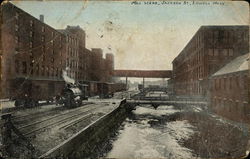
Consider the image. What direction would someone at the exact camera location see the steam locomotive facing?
facing the viewer and to the left of the viewer

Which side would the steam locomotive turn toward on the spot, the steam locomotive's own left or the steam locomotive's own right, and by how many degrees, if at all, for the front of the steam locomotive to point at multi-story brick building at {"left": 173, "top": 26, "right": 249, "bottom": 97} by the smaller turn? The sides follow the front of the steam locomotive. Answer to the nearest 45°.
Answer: approximately 135° to the steam locomotive's own left

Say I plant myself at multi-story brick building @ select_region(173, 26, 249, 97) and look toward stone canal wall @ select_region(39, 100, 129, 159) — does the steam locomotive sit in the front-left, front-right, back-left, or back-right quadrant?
front-right

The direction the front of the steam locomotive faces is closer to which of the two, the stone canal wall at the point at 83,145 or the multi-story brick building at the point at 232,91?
the stone canal wall

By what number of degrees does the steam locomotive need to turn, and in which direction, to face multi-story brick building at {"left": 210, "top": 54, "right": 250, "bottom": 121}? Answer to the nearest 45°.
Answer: approximately 90° to its left

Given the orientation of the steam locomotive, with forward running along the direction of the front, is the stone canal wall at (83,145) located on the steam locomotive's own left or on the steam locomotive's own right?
on the steam locomotive's own left

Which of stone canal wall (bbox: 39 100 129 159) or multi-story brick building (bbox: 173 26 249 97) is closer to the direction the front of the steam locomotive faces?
the stone canal wall
